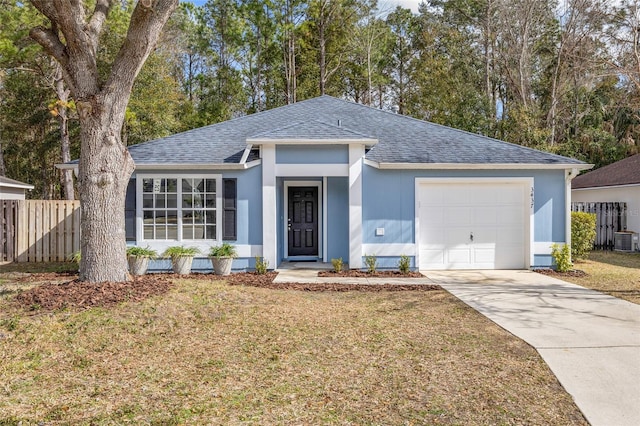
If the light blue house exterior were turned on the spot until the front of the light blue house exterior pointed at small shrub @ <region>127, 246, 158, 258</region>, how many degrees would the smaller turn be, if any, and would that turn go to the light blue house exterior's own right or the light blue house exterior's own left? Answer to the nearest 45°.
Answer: approximately 90° to the light blue house exterior's own right

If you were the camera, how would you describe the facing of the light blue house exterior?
facing the viewer

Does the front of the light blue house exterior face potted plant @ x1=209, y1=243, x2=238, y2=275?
no

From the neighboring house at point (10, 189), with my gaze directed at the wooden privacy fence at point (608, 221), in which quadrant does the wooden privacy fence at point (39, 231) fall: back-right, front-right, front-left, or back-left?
front-right

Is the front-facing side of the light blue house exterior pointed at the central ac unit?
no

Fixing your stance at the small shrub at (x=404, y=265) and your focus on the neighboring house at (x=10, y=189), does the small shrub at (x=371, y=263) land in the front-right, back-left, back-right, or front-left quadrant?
front-left

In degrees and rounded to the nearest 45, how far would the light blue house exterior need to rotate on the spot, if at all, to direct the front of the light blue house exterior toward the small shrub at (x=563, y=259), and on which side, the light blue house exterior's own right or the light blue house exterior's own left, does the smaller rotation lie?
approximately 90° to the light blue house exterior's own left

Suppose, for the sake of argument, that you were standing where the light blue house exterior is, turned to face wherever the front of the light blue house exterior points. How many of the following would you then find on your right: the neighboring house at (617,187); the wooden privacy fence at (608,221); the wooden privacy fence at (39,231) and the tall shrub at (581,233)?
1

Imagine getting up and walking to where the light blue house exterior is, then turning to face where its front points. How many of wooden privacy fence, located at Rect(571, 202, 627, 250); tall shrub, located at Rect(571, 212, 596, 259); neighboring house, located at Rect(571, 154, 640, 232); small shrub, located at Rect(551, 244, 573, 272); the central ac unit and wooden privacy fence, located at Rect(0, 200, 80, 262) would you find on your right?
1

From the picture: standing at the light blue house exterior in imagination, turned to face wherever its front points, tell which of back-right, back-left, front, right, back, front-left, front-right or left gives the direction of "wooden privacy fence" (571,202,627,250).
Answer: back-left

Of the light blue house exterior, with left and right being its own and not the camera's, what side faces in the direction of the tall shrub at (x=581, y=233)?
left

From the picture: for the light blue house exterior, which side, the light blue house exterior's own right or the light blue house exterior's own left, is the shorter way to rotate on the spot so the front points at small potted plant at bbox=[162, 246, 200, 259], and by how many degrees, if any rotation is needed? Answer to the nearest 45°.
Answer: approximately 90° to the light blue house exterior's own right

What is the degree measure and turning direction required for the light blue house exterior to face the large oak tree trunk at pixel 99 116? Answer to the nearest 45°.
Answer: approximately 45° to its right

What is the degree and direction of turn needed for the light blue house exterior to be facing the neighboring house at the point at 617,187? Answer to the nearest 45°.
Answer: approximately 135° to its left

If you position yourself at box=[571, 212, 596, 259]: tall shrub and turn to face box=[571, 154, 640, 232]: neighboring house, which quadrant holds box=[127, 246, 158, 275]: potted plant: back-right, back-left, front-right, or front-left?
back-left

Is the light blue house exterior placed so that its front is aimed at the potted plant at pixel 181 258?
no
